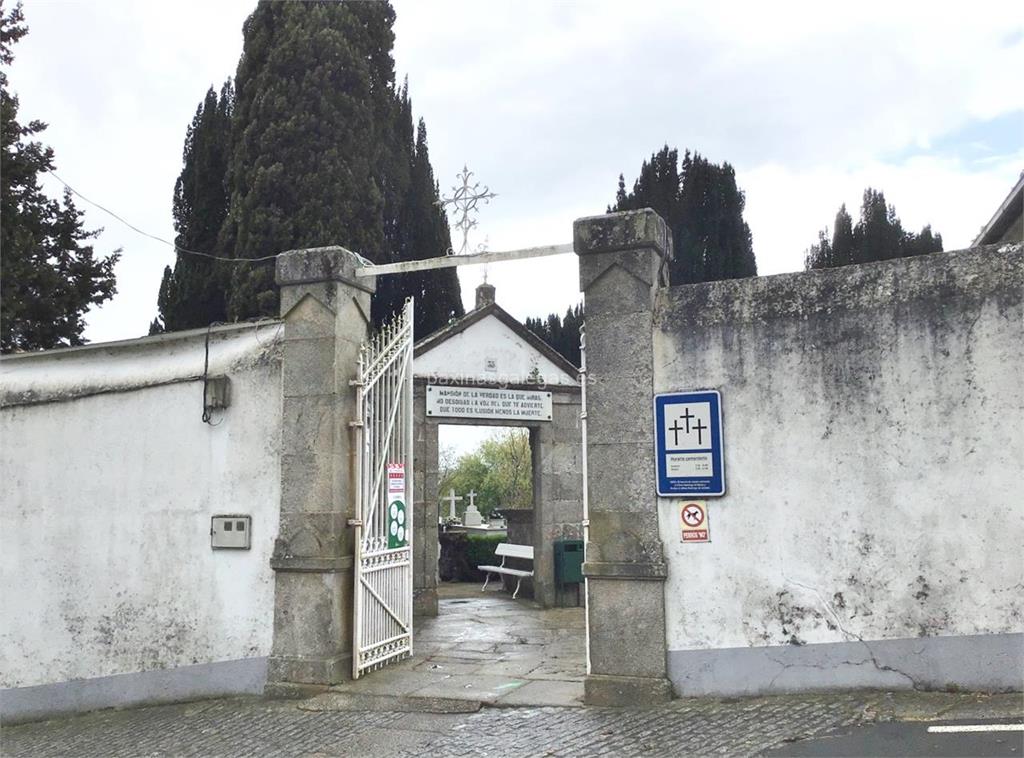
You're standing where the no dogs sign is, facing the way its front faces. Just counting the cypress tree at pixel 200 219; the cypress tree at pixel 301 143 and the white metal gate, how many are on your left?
0

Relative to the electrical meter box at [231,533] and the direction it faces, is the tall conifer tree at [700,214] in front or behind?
behind

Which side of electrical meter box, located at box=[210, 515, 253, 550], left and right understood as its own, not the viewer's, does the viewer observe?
front

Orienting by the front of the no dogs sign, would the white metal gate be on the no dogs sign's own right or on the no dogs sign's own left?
on the no dogs sign's own right

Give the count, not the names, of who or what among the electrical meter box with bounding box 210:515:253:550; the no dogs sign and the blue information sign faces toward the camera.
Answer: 3

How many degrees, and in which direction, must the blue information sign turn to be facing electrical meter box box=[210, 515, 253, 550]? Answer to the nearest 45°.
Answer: approximately 90° to its right

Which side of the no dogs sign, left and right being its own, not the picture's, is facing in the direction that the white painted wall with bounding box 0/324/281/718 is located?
right

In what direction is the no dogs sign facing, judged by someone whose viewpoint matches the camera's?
facing the viewer

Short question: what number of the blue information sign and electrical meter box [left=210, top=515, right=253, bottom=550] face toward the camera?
2

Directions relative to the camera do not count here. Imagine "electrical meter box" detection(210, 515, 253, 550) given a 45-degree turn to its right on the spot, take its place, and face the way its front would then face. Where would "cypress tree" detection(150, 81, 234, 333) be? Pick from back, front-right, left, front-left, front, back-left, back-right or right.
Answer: back-right

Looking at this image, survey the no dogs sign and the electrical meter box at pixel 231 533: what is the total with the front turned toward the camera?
2
